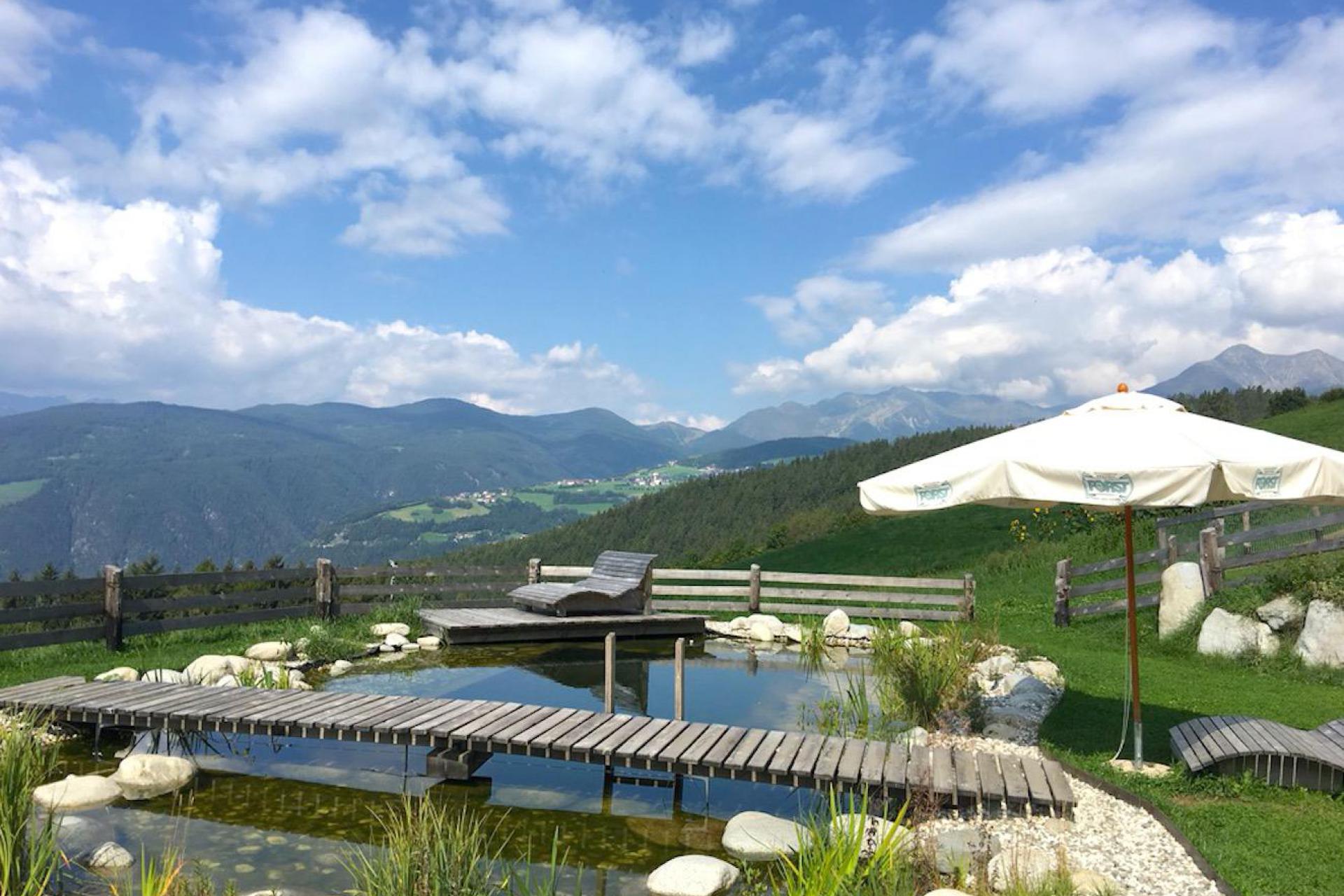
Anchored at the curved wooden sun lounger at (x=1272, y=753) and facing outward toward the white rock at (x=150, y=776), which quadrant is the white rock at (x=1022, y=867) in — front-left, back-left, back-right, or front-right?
front-left

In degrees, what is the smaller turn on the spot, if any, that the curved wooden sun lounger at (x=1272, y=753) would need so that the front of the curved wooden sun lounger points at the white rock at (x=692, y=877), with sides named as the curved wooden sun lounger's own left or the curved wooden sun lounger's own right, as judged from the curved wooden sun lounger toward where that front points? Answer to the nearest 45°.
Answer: approximately 45° to the curved wooden sun lounger's own left

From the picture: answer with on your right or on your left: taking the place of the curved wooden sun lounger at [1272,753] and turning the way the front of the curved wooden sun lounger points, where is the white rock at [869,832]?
on your left

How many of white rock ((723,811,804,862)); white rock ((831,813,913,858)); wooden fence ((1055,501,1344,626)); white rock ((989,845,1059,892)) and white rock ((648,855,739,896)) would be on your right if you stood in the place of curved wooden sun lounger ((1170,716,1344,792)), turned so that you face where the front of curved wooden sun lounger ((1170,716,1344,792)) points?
1

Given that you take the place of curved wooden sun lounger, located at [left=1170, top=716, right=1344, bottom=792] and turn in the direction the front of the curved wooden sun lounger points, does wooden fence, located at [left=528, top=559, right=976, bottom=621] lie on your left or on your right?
on your right

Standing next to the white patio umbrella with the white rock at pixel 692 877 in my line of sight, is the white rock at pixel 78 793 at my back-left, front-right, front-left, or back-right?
front-right

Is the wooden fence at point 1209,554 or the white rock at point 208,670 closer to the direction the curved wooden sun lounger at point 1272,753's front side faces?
the white rock

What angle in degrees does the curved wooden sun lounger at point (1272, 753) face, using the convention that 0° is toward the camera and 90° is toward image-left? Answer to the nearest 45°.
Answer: approximately 90°

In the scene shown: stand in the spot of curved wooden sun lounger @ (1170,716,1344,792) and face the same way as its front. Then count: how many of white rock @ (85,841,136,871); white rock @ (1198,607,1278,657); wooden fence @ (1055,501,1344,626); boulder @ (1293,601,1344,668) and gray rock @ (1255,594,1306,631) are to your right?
4

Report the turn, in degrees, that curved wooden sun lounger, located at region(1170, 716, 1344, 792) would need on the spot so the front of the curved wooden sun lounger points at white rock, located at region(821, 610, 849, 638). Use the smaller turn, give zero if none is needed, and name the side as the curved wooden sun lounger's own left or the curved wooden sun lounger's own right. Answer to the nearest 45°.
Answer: approximately 45° to the curved wooden sun lounger's own right

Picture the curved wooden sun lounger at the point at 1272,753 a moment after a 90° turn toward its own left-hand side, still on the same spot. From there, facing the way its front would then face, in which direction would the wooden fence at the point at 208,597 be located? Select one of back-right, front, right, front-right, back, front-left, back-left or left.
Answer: right

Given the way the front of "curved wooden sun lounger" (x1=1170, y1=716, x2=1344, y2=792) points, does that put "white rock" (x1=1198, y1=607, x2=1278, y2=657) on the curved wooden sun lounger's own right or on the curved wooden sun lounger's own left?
on the curved wooden sun lounger's own right

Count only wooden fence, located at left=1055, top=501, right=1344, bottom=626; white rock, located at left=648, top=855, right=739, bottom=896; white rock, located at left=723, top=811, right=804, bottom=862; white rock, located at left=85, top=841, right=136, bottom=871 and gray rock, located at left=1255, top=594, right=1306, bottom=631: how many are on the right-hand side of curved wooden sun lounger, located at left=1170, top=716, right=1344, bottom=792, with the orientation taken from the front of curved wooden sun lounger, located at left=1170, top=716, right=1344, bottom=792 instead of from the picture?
2

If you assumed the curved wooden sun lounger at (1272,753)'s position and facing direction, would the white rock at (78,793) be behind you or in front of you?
in front

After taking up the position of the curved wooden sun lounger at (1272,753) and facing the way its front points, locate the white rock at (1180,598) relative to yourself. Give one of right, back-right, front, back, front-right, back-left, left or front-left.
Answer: right

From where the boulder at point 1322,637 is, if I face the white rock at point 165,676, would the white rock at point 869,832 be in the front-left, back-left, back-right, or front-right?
front-left

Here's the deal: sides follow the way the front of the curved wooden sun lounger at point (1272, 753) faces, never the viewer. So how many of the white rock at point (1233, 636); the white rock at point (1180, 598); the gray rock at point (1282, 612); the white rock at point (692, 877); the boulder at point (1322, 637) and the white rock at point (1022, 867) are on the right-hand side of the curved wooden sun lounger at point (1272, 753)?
4
